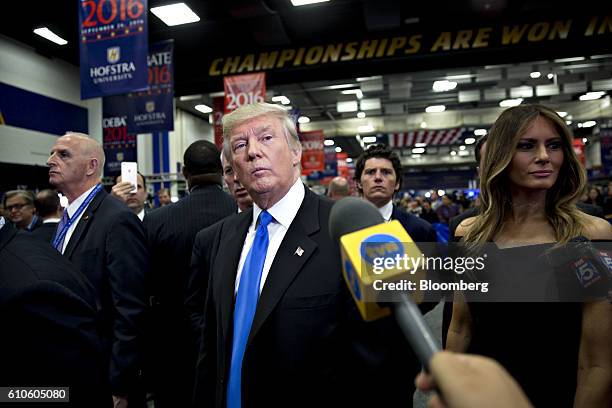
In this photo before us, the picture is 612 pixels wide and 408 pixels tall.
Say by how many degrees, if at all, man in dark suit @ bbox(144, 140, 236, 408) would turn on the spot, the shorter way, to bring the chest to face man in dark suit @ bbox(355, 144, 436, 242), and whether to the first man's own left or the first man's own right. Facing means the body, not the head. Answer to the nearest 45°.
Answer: approximately 90° to the first man's own right

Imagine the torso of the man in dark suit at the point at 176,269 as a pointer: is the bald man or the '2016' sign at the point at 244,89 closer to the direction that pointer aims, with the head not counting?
the '2016' sign

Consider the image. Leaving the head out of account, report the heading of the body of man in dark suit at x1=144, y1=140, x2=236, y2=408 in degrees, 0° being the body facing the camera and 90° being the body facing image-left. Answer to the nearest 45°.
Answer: approximately 180°

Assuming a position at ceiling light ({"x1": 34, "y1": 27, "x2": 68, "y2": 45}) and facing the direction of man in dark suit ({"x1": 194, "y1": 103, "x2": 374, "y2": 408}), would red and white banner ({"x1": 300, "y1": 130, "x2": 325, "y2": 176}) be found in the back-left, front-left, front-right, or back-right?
back-left

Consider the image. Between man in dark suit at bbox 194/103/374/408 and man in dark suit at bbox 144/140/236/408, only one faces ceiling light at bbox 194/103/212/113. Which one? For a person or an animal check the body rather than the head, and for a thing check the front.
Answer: man in dark suit at bbox 144/140/236/408

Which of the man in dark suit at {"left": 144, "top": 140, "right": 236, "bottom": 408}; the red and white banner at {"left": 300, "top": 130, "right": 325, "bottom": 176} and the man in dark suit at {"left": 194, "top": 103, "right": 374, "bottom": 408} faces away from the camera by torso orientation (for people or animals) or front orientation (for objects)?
the man in dark suit at {"left": 144, "top": 140, "right": 236, "bottom": 408}

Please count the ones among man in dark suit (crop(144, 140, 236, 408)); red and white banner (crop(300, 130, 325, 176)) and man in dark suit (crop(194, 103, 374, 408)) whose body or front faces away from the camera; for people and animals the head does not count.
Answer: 1

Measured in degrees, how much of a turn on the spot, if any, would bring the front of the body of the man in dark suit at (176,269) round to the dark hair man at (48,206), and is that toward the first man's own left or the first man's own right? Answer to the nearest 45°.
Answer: approximately 45° to the first man's own left

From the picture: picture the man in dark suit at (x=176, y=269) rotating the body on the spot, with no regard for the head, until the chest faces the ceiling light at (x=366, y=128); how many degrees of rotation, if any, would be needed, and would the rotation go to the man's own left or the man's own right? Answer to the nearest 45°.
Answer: approximately 45° to the man's own right

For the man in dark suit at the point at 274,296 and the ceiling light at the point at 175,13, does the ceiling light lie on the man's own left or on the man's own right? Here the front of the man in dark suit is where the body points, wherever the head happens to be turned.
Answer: on the man's own right

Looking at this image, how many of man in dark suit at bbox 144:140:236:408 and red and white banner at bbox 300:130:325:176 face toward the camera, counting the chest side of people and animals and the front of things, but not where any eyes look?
1

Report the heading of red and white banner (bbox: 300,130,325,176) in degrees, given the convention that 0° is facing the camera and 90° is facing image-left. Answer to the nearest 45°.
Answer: approximately 0°

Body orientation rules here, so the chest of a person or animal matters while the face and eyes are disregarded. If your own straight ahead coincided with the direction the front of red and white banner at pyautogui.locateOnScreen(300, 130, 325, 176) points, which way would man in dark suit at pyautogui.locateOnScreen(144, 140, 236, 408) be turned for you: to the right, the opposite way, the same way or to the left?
the opposite way

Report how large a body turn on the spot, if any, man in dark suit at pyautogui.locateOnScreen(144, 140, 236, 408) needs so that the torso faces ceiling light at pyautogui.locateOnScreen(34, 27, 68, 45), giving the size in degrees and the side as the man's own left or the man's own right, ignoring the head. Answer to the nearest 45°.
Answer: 0° — they already face it

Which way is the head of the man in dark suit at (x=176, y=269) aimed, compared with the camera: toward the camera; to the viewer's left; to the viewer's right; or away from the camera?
away from the camera

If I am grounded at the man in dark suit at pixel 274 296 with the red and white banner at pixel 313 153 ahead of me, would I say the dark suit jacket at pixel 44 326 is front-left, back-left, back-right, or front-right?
back-left
